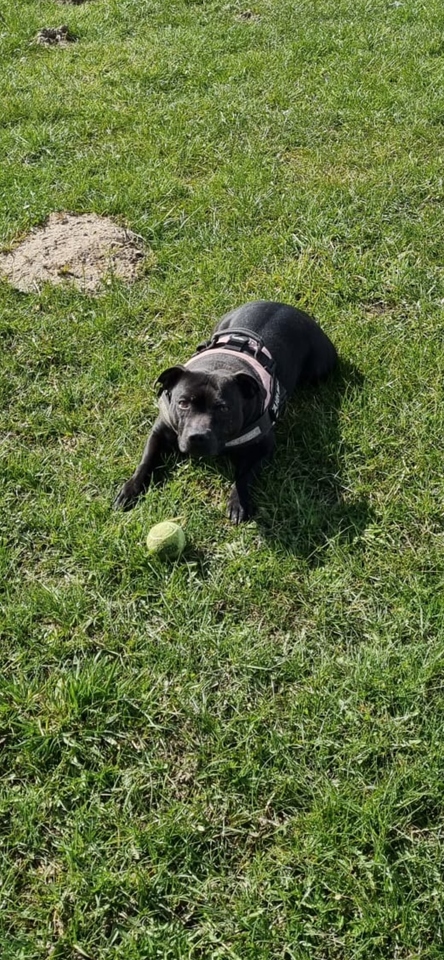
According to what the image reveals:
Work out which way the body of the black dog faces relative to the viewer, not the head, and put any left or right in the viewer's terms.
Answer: facing the viewer and to the left of the viewer

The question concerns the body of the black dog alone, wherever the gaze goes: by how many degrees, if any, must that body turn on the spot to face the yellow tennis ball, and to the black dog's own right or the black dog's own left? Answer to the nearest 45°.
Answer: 0° — it already faces it
